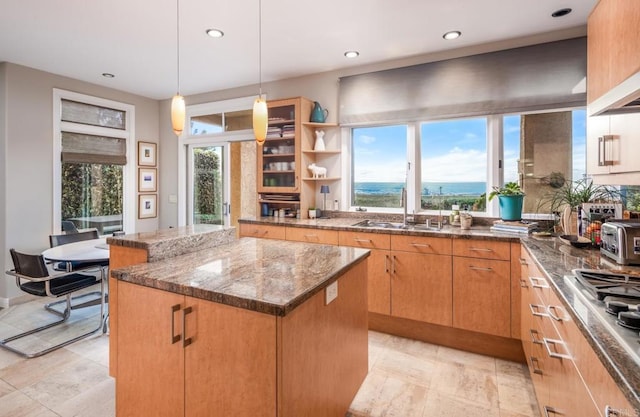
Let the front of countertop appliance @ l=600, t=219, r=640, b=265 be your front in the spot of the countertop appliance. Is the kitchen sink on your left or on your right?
on your right

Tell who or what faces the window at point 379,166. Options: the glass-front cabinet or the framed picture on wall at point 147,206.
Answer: the framed picture on wall

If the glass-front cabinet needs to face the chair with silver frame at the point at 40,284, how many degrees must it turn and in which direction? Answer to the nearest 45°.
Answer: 0° — it already faces it

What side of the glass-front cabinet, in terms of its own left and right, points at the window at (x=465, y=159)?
left

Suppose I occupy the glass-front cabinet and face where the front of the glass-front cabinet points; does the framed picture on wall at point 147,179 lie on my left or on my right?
on my right

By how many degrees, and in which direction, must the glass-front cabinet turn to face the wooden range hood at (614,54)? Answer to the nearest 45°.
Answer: approximately 90° to its left

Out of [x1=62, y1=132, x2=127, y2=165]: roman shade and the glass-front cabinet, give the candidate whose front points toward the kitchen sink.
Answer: the roman shade

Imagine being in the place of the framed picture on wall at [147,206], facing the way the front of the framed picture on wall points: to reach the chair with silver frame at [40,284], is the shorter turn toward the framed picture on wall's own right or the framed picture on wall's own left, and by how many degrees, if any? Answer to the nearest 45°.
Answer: approximately 45° to the framed picture on wall's own right

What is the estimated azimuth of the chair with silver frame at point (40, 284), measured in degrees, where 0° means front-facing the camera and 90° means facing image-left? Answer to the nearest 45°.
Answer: approximately 225°

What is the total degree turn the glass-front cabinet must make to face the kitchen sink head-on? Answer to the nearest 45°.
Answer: approximately 90° to its left
